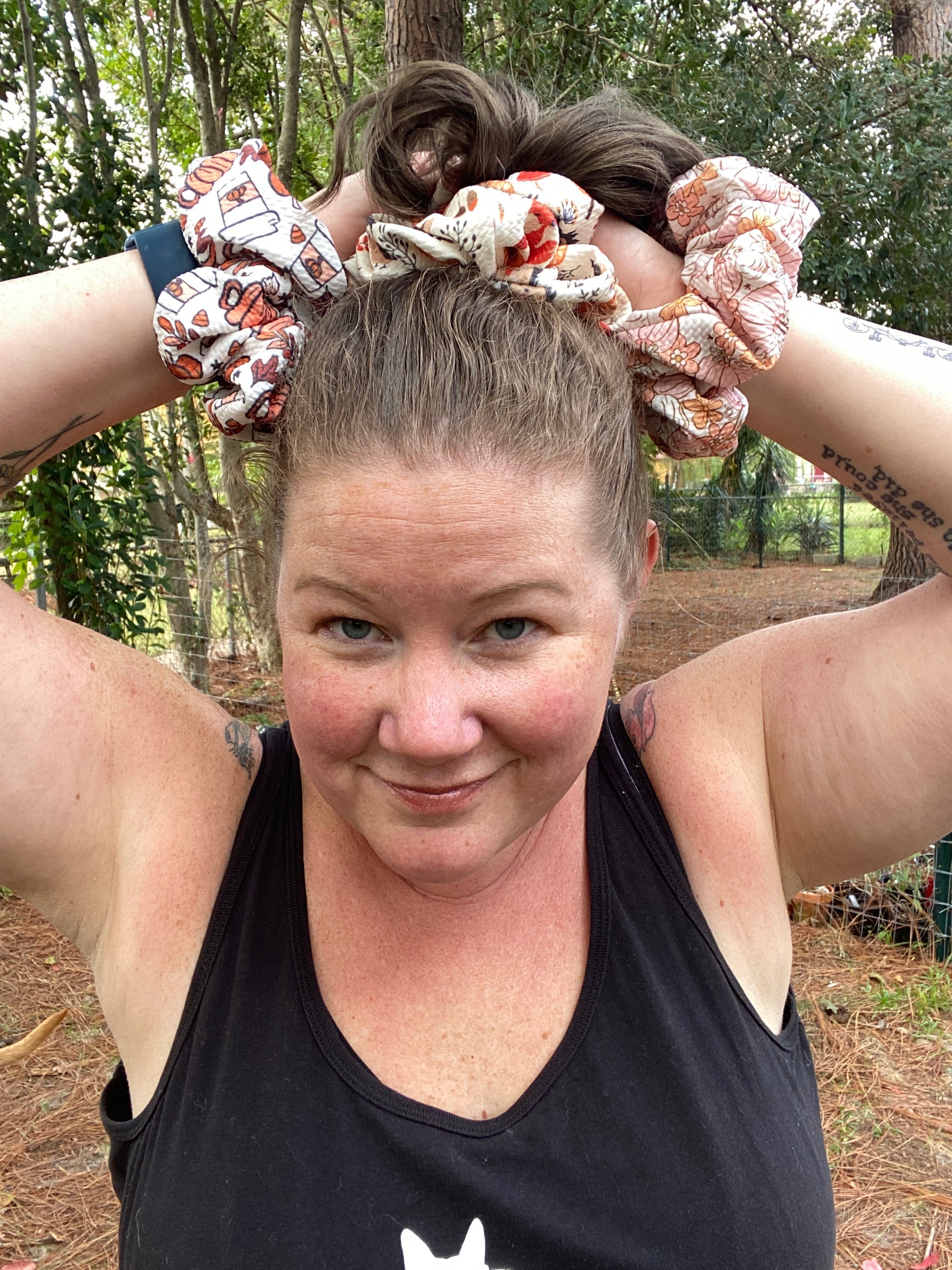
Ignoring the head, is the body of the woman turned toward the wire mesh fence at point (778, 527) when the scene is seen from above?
no

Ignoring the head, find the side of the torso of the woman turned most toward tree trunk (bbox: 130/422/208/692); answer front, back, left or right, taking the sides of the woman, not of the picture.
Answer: back

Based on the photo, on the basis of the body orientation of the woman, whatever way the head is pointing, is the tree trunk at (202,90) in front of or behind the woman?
behind

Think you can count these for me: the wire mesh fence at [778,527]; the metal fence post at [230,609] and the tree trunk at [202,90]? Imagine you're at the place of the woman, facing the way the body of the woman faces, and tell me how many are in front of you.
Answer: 0

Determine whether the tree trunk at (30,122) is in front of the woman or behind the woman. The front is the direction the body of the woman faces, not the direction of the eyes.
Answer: behind

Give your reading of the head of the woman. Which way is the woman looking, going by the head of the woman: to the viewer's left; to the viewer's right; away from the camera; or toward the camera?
toward the camera

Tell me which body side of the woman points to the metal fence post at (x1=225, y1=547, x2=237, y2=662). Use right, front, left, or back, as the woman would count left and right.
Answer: back

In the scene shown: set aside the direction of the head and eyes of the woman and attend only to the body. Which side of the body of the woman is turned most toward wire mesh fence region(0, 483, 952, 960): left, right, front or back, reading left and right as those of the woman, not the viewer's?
back

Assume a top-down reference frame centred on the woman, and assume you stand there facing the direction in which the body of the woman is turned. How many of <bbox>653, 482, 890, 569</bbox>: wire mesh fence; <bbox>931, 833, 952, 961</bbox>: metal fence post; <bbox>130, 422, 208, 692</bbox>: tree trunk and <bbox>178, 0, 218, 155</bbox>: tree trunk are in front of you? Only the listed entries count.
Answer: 0

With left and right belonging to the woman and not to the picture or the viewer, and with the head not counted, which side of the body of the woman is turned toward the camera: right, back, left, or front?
front

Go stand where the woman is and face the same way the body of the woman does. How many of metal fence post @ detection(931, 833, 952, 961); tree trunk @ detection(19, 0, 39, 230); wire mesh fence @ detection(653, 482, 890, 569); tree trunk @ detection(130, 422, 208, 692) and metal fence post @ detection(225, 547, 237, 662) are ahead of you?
0

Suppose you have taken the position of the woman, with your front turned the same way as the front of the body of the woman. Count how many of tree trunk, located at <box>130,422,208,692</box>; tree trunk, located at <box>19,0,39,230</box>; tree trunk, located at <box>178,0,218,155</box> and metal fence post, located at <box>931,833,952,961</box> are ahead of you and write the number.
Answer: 0

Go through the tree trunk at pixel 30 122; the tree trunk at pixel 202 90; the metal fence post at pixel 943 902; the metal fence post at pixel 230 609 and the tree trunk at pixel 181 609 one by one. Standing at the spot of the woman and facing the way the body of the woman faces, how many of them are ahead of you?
0
